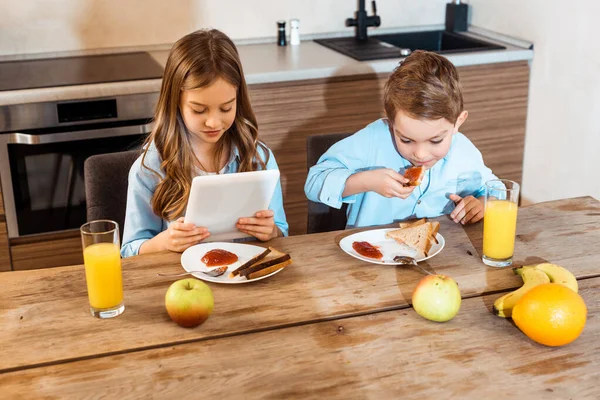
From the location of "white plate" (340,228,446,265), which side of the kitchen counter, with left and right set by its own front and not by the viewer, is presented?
front

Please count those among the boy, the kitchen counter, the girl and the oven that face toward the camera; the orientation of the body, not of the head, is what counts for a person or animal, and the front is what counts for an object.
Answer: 4

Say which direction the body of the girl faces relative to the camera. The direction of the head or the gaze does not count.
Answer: toward the camera

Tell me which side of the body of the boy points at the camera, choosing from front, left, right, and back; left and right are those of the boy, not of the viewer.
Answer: front

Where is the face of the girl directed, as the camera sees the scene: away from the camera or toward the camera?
toward the camera

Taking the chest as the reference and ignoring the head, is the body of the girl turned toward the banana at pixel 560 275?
no

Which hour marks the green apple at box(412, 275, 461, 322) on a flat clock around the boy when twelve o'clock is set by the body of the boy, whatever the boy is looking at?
The green apple is roughly at 12 o'clock from the boy.

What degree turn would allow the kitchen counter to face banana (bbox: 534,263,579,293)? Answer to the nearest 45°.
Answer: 0° — it already faces it

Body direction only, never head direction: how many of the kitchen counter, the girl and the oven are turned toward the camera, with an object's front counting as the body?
3

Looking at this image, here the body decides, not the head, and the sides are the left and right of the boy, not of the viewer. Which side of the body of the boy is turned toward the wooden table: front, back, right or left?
front

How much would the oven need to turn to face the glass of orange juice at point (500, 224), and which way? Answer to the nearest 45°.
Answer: approximately 45° to its left

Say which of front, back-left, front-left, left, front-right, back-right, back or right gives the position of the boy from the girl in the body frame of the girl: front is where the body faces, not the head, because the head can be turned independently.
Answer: left

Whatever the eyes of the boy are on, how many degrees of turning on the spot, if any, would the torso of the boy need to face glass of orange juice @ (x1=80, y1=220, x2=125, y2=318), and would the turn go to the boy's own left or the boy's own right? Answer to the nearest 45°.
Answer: approximately 45° to the boy's own right

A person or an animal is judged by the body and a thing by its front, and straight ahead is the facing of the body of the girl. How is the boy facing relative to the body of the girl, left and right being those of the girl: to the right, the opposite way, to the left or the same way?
the same way

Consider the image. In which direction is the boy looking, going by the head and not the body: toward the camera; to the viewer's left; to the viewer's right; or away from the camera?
toward the camera

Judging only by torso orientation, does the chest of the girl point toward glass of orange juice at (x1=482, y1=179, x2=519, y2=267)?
no

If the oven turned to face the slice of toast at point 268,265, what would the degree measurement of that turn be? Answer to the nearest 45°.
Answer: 0° — it already faces it

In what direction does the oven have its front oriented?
toward the camera

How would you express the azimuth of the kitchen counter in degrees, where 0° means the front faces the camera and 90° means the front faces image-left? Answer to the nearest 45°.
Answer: approximately 0°
